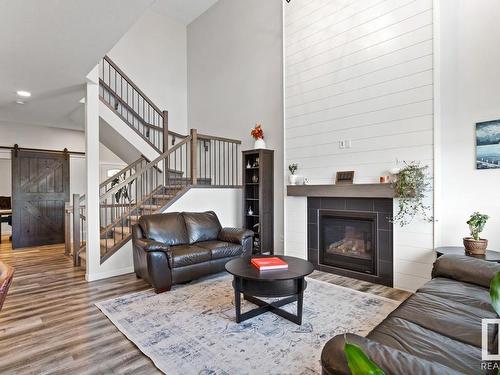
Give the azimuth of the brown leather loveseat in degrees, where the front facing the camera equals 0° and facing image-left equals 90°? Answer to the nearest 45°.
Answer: approximately 315°

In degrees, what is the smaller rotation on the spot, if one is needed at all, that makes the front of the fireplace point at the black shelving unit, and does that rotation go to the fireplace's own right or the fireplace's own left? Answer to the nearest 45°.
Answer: approximately 45° to the fireplace's own right

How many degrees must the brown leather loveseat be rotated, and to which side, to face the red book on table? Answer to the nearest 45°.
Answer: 0° — it already faces it

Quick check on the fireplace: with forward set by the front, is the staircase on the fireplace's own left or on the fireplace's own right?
on the fireplace's own right

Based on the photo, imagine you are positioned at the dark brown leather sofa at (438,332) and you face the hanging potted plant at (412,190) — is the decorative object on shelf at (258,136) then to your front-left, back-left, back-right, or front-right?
front-left

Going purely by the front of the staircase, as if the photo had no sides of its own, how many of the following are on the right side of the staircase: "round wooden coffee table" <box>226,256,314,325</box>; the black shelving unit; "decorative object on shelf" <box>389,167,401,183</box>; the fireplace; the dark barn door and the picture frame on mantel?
1

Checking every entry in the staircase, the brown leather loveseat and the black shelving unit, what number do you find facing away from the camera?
0

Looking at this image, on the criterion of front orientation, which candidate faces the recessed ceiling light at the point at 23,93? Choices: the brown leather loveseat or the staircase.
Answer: the staircase

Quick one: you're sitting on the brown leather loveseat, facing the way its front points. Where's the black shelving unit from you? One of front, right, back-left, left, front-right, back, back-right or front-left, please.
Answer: left

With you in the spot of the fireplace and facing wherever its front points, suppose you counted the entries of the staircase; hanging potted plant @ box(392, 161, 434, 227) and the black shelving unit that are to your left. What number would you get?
1

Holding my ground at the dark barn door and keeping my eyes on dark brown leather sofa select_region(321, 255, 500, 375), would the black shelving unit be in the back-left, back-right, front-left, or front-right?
front-left

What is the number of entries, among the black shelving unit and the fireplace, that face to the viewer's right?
0

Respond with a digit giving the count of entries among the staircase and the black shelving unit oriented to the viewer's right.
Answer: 0

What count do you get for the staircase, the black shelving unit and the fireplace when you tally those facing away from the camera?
0

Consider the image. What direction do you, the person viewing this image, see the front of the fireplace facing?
facing the viewer and to the left of the viewer
